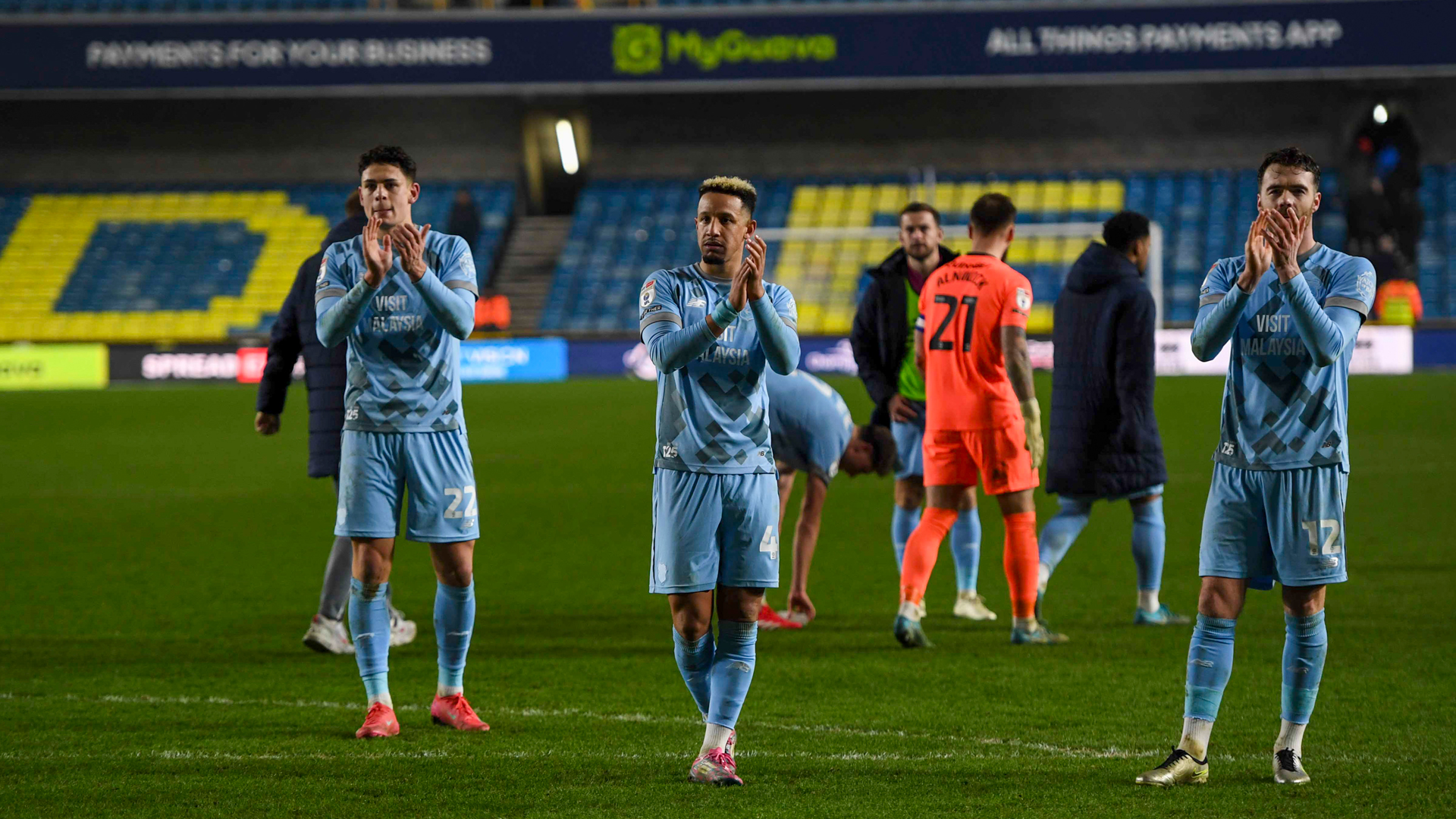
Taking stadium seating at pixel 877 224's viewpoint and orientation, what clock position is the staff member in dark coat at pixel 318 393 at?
The staff member in dark coat is roughly at 12 o'clock from the stadium seating.

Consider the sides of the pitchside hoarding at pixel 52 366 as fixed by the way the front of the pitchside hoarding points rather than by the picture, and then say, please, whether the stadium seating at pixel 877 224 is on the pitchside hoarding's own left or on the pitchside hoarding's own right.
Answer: on the pitchside hoarding's own left

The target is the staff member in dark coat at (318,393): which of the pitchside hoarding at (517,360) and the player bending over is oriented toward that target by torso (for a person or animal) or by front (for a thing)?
the pitchside hoarding

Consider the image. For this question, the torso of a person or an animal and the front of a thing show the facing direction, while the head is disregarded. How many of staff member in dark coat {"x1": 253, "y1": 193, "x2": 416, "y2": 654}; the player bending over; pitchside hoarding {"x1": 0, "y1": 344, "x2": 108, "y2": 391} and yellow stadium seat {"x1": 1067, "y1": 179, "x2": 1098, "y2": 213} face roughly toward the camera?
2

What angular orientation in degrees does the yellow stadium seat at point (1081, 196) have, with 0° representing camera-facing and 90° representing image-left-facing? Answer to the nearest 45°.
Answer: approximately 0°

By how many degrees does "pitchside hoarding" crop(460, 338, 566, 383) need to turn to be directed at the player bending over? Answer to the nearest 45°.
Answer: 0° — it already faces them

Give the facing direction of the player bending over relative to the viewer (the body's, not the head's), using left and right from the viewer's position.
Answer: facing to the right of the viewer

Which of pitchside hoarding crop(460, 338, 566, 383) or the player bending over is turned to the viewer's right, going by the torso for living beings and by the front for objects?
the player bending over

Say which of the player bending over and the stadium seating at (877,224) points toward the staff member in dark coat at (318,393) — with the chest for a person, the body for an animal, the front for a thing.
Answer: the stadium seating

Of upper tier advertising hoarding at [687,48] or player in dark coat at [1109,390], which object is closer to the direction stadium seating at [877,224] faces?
the player in dark coat

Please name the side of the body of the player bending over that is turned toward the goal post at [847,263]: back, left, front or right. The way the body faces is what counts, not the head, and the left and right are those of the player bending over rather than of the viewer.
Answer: left

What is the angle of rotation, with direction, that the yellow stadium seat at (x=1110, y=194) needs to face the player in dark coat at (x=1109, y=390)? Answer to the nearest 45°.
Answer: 0° — it already faces them
